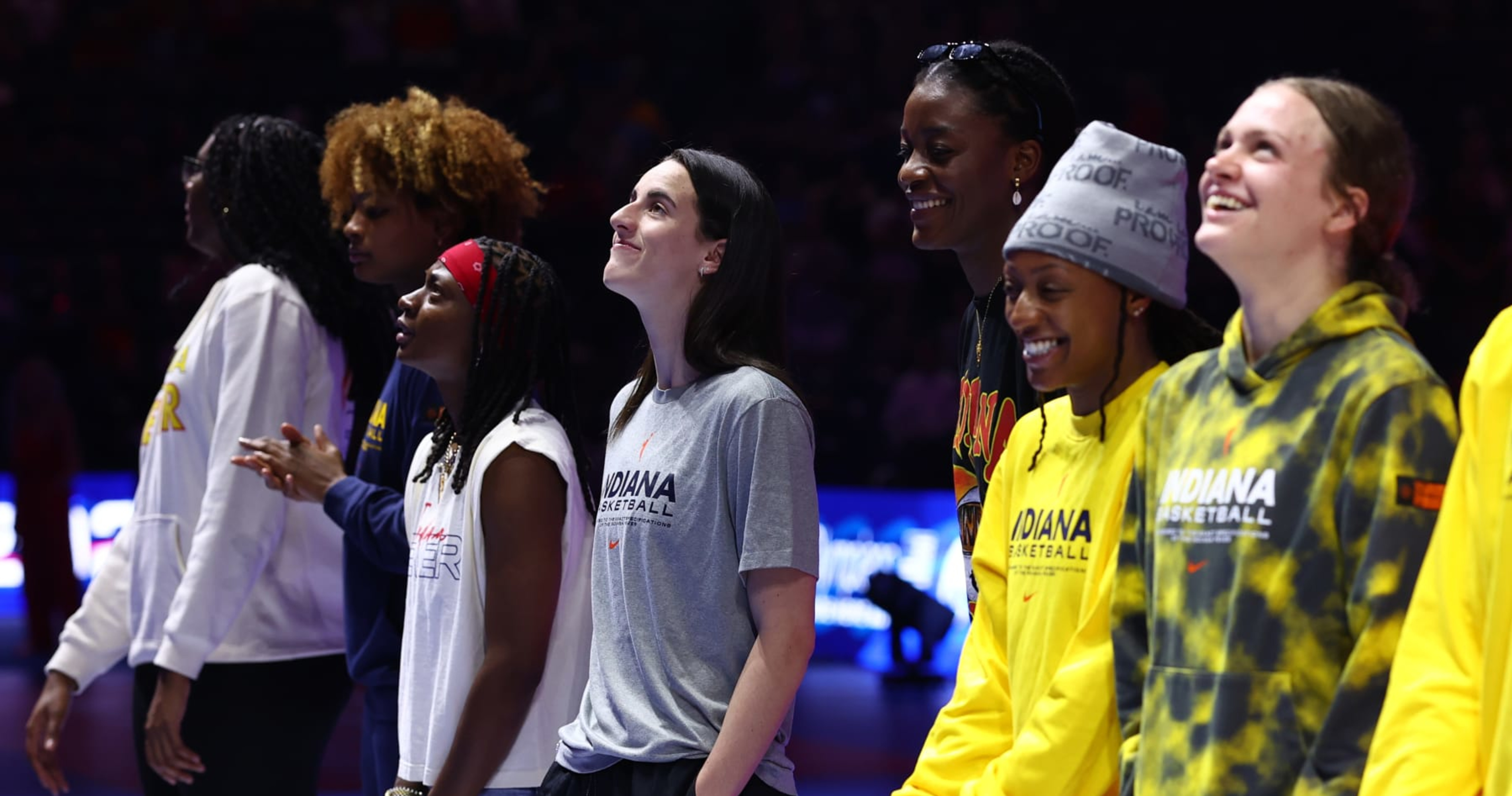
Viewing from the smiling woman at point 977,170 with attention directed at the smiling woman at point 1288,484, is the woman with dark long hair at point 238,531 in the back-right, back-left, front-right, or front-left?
back-right

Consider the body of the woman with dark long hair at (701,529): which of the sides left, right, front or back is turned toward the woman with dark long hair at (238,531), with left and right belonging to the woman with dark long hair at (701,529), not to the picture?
right

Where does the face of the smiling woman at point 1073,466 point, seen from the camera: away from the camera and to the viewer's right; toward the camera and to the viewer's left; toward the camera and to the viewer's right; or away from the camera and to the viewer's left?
toward the camera and to the viewer's left

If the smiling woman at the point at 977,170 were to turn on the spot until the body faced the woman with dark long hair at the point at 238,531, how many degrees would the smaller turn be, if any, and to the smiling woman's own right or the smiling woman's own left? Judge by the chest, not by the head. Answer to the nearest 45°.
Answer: approximately 45° to the smiling woman's own right

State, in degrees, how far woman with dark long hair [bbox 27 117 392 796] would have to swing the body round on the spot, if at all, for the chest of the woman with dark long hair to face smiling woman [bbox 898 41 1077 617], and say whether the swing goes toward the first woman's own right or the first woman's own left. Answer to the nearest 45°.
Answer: approximately 135° to the first woman's own left

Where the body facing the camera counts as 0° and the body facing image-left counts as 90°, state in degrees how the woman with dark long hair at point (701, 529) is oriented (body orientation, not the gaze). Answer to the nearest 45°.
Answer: approximately 45°

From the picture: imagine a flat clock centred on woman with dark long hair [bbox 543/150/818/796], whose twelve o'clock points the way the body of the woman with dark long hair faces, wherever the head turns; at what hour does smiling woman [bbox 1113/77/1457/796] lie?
The smiling woman is roughly at 9 o'clock from the woman with dark long hair.

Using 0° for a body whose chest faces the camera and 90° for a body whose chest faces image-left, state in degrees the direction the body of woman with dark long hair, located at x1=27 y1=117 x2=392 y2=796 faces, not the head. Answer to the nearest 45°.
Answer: approximately 90°

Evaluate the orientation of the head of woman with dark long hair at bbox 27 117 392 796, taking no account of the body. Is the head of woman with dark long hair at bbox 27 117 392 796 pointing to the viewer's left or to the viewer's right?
to the viewer's left

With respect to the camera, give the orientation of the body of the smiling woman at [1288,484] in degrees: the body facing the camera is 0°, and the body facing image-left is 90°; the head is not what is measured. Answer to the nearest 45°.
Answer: approximately 45°

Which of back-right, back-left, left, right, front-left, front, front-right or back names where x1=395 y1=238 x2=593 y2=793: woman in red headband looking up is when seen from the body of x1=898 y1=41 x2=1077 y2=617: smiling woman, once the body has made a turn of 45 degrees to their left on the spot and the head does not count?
right
